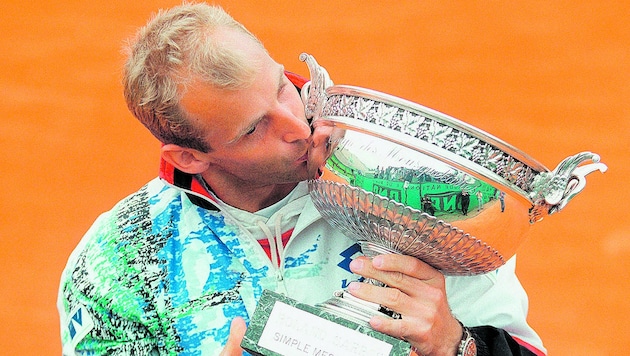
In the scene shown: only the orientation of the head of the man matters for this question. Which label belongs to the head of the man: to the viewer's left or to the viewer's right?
to the viewer's right

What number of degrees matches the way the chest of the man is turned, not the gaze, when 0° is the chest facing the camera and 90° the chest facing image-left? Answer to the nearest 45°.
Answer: approximately 315°
